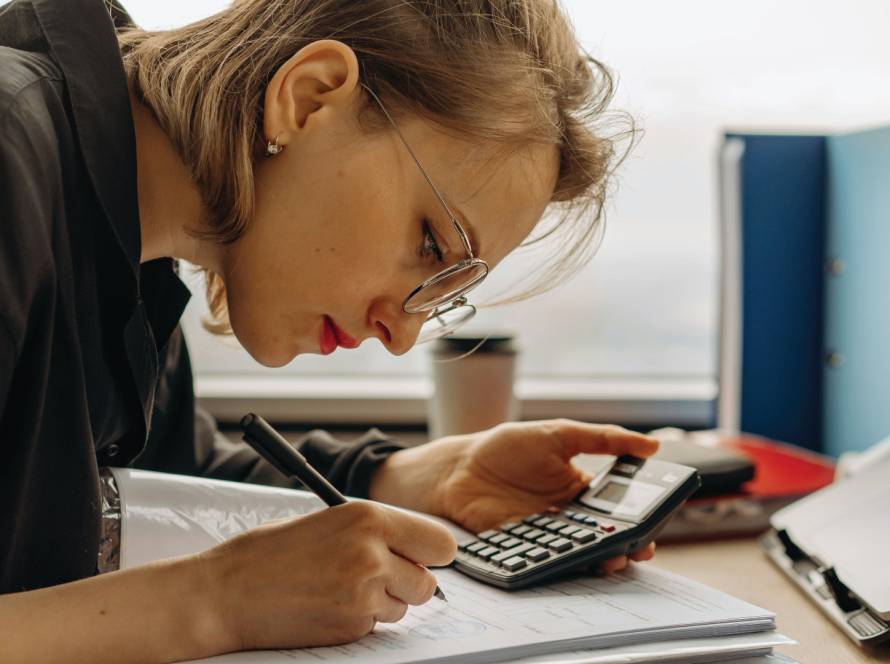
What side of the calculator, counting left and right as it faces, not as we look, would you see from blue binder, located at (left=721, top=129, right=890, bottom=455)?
back

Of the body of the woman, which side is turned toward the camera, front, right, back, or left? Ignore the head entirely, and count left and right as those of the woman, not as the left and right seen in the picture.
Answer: right

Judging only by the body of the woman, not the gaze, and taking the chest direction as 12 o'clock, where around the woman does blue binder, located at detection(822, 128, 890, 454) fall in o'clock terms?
The blue binder is roughly at 11 o'clock from the woman.
